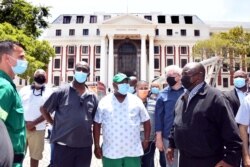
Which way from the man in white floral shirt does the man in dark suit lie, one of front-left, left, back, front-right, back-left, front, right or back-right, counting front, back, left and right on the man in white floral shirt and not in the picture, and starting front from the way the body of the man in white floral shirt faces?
back-left

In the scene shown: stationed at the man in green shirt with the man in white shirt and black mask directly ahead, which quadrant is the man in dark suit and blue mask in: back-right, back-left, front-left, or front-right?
front-right

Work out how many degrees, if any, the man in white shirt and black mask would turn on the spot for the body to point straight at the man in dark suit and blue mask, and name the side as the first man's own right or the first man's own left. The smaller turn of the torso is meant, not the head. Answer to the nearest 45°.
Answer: approximately 90° to the first man's own left

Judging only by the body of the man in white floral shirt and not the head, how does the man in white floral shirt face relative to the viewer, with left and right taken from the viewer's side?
facing the viewer

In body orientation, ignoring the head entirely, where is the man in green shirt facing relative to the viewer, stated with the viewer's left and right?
facing to the right of the viewer

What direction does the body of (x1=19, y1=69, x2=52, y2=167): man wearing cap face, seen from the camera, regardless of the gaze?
toward the camera

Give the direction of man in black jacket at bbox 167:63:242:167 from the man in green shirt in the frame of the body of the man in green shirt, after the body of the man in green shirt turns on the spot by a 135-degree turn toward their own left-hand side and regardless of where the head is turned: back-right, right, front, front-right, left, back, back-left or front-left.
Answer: back-right

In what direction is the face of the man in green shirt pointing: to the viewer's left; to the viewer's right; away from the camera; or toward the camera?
to the viewer's right

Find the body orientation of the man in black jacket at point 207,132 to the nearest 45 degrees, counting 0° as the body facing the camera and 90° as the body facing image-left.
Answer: approximately 45°

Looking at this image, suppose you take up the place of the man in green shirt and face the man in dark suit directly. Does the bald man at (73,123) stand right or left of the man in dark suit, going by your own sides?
left
